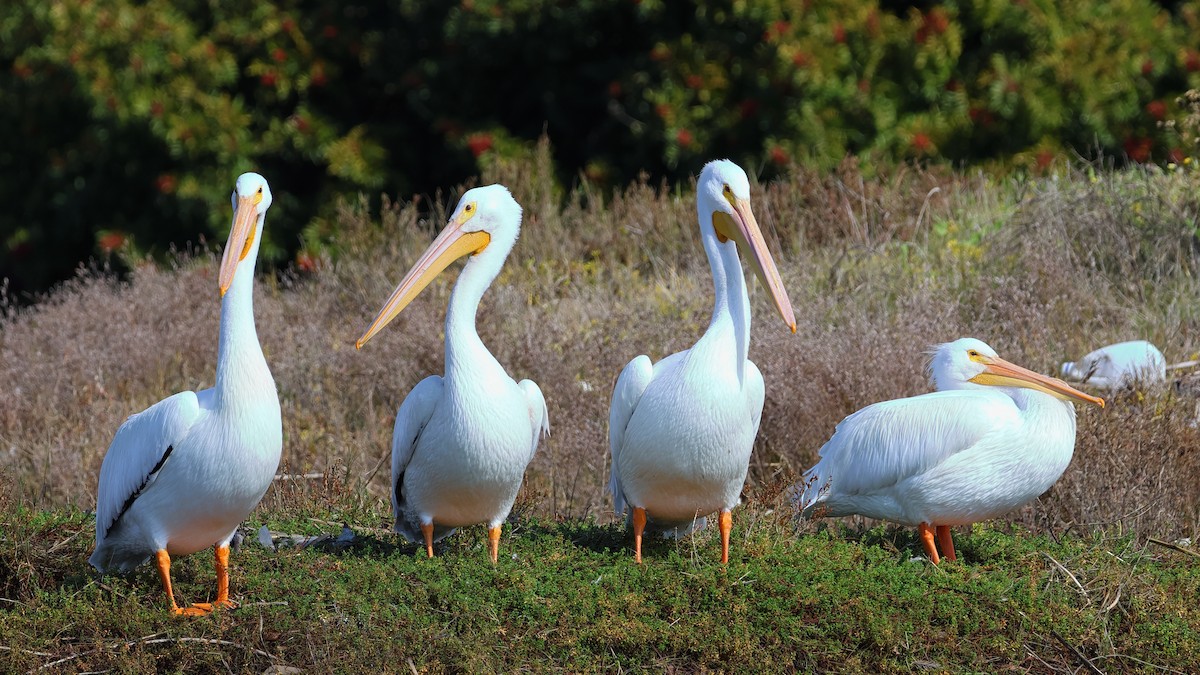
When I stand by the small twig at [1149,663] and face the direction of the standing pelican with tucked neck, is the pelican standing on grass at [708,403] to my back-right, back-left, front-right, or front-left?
front-left

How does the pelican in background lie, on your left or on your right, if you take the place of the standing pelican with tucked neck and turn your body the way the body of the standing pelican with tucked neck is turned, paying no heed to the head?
on your left

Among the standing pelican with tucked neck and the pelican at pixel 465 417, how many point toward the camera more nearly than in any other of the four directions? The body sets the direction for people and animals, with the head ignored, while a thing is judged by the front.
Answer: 1

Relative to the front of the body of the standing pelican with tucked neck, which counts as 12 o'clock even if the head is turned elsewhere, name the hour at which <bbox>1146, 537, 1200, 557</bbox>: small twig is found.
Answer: The small twig is roughly at 12 o'clock from the standing pelican with tucked neck.

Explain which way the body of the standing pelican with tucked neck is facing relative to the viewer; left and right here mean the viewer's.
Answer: facing to the right of the viewer

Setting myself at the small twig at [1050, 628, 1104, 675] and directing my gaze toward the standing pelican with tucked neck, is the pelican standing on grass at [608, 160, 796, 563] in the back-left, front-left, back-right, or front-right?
front-left

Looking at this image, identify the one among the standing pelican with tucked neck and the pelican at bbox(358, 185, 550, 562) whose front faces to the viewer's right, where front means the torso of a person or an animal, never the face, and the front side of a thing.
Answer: the standing pelican with tucked neck

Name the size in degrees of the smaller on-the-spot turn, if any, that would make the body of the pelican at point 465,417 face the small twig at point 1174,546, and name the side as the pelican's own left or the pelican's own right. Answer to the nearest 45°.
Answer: approximately 90° to the pelican's own left

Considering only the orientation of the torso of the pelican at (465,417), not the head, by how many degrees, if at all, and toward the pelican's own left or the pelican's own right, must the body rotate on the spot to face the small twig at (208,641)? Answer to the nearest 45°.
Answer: approximately 45° to the pelican's own right

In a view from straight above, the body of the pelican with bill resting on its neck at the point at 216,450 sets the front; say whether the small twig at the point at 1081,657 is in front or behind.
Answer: in front

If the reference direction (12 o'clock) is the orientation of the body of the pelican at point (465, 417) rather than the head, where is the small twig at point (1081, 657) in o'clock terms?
The small twig is roughly at 10 o'clock from the pelican.

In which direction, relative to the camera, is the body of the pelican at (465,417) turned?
toward the camera

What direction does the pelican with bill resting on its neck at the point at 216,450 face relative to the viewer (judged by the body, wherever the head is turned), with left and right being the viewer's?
facing the viewer and to the right of the viewer
